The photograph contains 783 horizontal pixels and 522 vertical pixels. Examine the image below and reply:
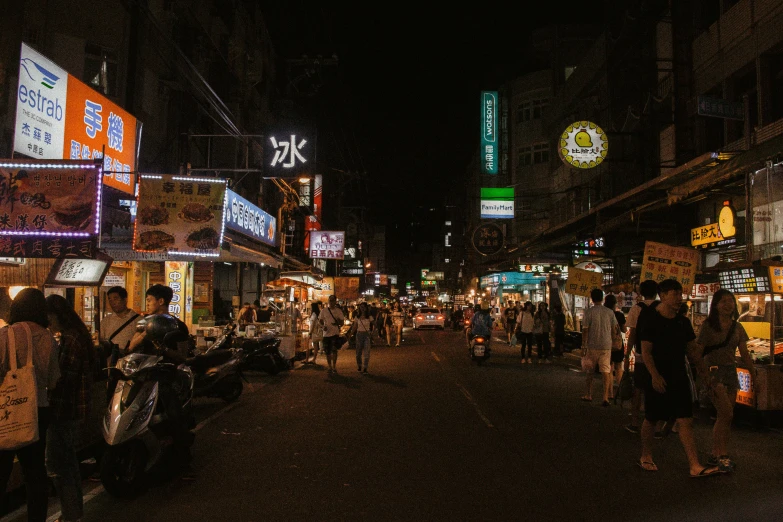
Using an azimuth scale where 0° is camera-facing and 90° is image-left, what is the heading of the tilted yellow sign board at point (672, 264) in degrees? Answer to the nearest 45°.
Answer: approximately 0°

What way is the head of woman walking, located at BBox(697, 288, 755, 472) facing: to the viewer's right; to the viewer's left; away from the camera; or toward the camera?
toward the camera

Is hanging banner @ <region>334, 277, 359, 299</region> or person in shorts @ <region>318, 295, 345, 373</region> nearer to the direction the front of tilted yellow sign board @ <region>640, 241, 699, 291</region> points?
the person in shorts

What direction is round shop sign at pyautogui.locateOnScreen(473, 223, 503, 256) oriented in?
toward the camera

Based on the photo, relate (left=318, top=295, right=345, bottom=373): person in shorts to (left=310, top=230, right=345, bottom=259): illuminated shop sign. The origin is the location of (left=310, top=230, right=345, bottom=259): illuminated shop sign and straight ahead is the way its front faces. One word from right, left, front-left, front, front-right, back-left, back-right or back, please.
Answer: front

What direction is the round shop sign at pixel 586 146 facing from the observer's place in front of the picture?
facing the viewer

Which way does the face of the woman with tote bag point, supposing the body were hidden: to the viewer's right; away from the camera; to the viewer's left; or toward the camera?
away from the camera

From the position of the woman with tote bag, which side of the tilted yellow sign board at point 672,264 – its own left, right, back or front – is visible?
front

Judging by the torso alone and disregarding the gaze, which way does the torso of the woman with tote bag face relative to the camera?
away from the camera

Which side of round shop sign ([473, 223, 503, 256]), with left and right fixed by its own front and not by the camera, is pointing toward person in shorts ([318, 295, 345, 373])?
front

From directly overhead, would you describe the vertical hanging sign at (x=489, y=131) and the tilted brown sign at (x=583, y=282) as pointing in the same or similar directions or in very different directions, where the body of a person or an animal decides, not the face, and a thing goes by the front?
same or similar directions
